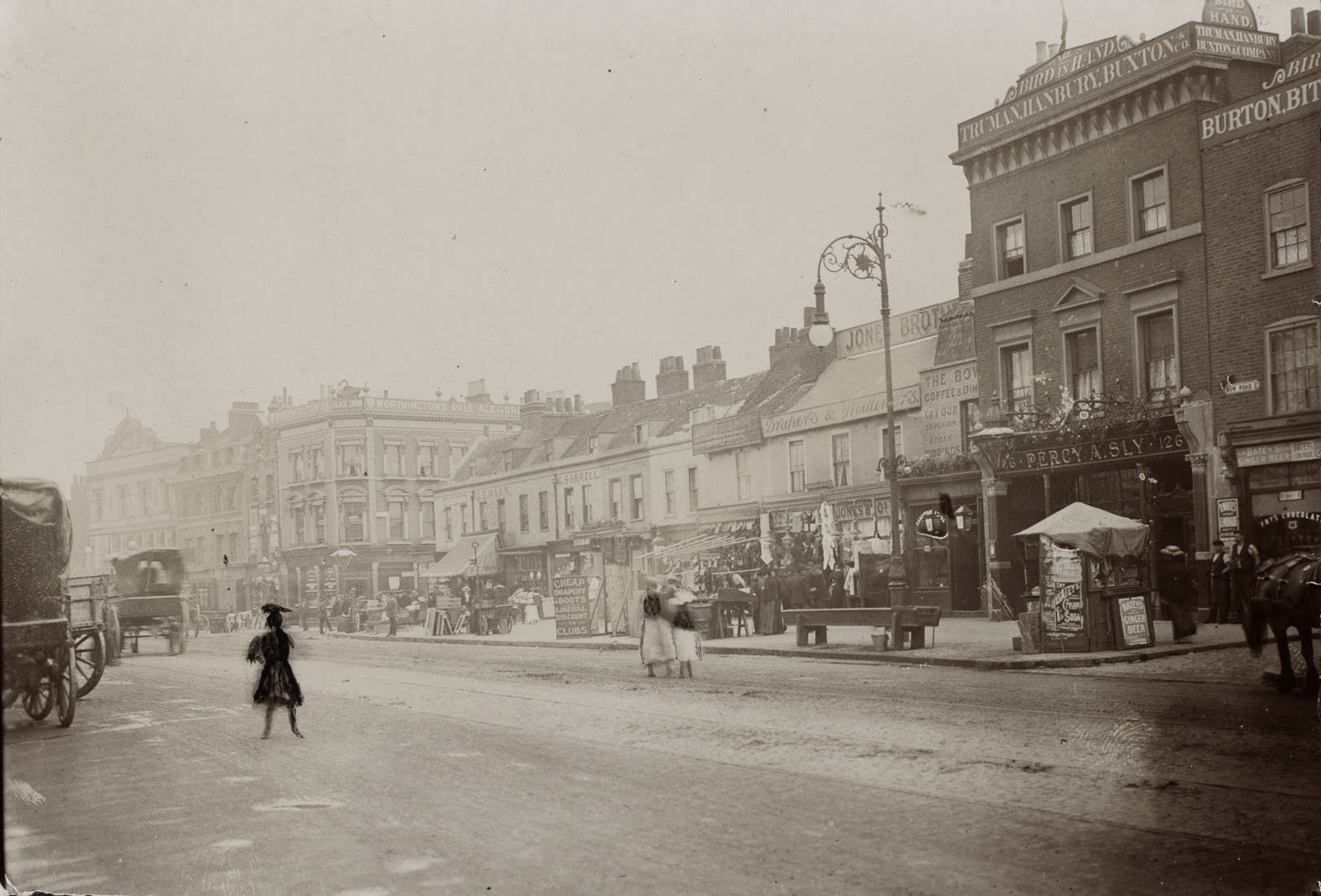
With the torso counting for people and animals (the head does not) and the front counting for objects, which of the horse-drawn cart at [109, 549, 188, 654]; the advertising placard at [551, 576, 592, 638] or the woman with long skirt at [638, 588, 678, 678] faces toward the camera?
the advertising placard

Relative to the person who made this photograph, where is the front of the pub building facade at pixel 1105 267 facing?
facing the viewer and to the left of the viewer

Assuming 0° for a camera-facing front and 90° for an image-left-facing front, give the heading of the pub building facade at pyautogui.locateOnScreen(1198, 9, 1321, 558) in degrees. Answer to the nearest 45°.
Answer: approximately 45°

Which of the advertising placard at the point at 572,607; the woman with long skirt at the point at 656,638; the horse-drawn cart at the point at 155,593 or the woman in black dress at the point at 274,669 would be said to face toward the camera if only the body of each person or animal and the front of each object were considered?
the advertising placard

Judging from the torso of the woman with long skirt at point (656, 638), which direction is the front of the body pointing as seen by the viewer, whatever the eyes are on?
away from the camera

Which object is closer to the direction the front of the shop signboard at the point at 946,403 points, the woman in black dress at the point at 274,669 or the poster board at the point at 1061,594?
the woman in black dress

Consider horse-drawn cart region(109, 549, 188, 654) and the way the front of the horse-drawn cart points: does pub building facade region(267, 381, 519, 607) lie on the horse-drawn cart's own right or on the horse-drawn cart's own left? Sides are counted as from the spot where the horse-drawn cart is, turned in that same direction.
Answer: on the horse-drawn cart's own right

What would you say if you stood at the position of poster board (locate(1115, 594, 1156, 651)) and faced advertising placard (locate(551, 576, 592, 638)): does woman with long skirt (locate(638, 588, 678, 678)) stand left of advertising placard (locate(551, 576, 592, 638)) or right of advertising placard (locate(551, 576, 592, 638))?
left

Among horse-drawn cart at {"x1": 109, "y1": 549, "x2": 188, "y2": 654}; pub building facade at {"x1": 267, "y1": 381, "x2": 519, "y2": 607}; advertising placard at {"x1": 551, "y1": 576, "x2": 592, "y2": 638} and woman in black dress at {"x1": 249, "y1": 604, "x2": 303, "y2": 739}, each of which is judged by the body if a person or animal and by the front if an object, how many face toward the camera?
2

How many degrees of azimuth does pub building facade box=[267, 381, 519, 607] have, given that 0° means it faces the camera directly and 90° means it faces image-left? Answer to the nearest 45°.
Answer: approximately 0°

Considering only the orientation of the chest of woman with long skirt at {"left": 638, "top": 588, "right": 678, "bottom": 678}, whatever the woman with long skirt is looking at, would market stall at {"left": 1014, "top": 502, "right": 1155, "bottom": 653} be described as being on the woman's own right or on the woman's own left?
on the woman's own right

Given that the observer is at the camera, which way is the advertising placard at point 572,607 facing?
facing the viewer
